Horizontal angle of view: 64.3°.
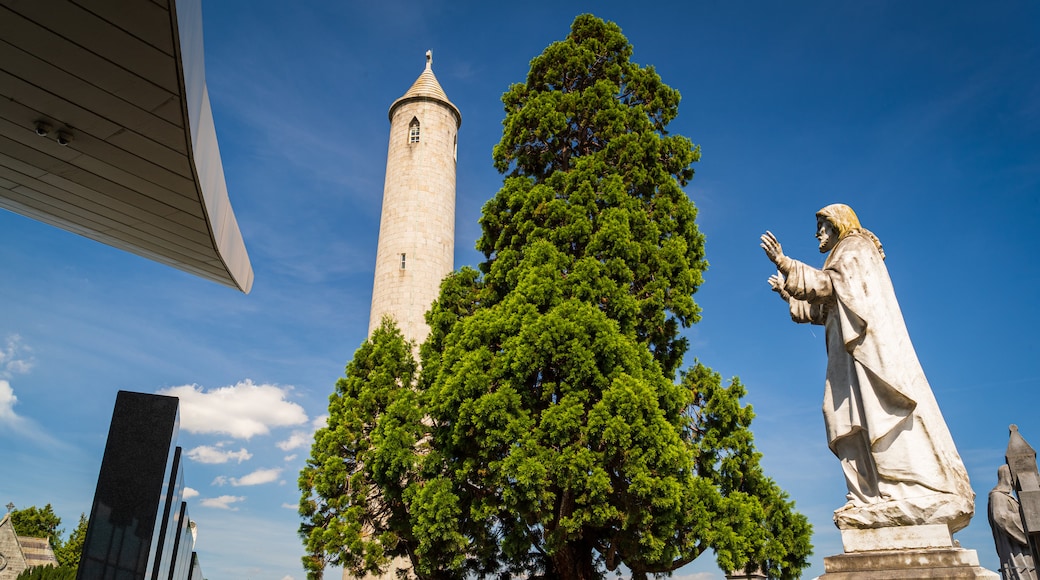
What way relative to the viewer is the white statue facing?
to the viewer's left

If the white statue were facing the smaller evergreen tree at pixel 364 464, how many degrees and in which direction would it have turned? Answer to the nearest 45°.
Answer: approximately 45° to its right
